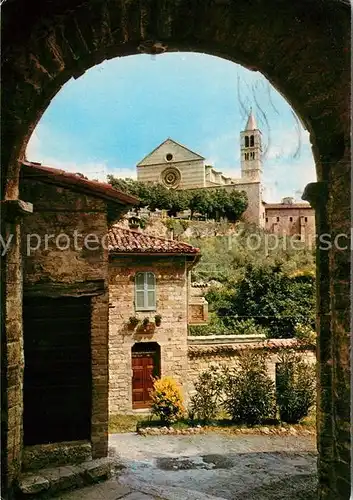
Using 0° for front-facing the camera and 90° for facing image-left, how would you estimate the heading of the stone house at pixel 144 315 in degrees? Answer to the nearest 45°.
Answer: approximately 0°

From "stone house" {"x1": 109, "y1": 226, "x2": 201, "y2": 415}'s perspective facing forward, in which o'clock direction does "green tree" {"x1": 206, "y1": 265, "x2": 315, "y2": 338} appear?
The green tree is roughly at 7 o'clock from the stone house.

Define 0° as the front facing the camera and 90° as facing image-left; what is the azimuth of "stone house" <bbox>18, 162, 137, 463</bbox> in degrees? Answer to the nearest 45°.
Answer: approximately 0°
